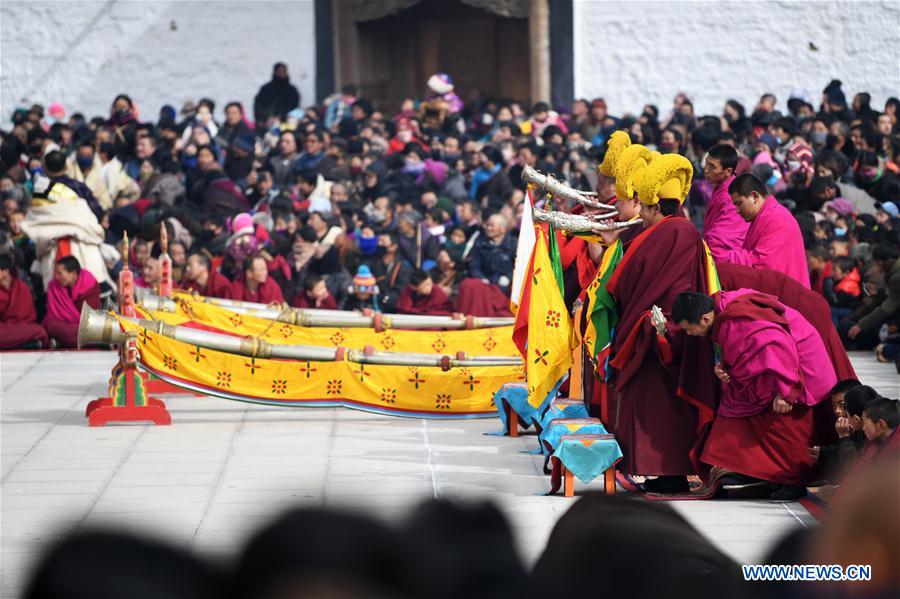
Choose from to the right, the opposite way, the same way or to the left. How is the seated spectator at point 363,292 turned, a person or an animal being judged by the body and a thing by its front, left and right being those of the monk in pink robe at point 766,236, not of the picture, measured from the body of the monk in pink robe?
to the left

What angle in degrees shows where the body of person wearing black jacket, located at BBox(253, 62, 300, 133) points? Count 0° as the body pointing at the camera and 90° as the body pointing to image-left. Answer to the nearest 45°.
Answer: approximately 0°

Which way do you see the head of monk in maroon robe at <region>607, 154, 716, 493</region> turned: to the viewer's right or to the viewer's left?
to the viewer's left

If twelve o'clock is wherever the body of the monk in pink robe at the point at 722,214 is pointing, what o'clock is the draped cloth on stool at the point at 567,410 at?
The draped cloth on stool is roughly at 10 o'clock from the monk in pink robe.

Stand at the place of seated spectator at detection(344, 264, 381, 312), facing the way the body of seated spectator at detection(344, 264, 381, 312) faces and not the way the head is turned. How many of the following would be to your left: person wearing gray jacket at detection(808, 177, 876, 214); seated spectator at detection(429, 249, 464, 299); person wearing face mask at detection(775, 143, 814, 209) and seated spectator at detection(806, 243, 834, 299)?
4

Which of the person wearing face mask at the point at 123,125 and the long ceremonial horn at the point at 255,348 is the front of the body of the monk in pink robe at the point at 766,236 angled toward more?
the long ceremonial horn

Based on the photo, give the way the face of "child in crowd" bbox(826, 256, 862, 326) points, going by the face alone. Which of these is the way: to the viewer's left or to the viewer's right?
to the viewer's left

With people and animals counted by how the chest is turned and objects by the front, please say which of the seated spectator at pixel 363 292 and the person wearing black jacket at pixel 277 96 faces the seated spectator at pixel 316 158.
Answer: the person wearing black jacket

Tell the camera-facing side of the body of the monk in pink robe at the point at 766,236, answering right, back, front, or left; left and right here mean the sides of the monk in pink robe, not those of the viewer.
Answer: left
